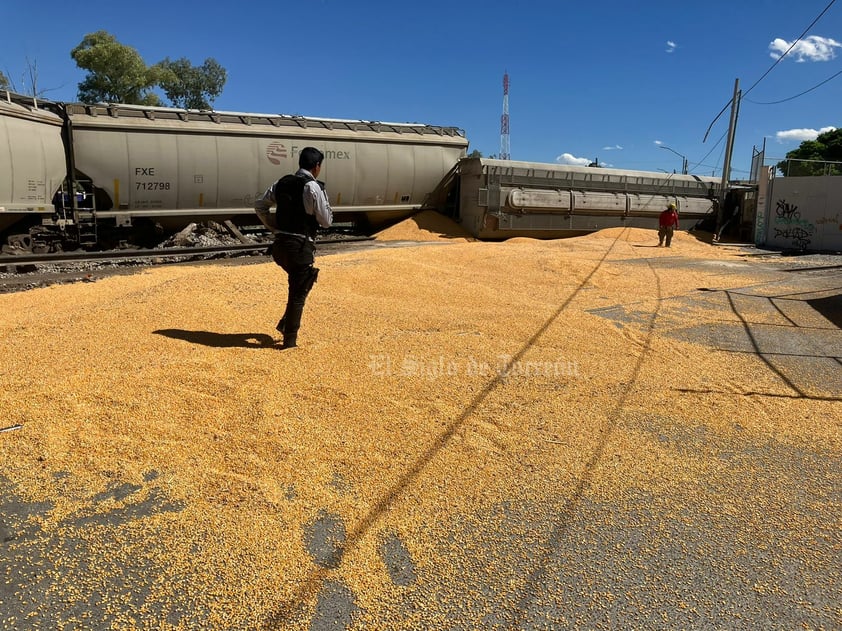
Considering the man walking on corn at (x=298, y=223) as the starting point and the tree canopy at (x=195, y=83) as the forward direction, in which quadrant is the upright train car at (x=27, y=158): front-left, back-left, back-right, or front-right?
front-left

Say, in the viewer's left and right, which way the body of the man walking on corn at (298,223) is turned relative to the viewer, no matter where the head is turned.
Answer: facing away from the viewer and to the right of the viewer

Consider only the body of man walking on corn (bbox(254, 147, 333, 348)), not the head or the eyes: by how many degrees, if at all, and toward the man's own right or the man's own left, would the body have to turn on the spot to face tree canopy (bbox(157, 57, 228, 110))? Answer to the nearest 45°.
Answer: approximately 45° to the man's own left

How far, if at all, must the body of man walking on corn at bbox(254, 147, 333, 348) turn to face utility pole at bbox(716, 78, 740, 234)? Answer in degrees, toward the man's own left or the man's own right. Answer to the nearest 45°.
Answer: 0° — they already face it

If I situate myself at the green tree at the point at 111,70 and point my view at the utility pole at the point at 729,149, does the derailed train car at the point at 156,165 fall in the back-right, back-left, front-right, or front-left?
front-right

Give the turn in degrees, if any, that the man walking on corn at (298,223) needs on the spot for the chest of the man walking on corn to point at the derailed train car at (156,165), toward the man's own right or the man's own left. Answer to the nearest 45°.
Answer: approximately 45° to the man's own left

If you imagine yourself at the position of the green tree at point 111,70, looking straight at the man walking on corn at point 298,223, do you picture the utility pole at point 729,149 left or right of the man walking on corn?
left

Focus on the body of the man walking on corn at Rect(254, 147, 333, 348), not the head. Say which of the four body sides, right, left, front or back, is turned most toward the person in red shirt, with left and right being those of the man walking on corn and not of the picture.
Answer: front
